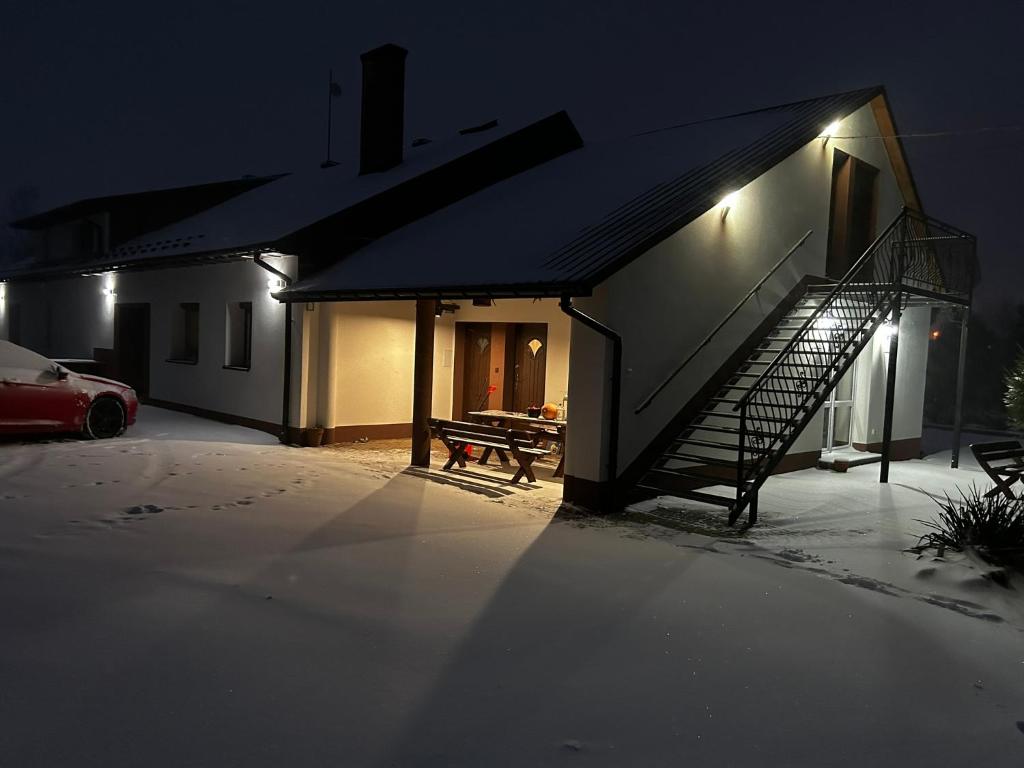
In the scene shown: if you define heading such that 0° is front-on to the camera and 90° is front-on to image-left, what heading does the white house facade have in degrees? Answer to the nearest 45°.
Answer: approximately 45°

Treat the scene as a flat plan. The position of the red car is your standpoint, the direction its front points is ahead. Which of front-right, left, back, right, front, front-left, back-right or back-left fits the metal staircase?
front-right

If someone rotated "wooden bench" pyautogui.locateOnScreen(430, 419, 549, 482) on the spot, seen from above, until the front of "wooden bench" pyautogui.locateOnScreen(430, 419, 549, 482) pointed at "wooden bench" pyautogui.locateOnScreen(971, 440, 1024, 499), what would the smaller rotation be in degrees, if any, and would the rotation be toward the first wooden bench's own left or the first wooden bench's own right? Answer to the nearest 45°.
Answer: approximately 45° to the first wooden bench's own right

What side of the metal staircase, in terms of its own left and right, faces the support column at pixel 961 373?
back

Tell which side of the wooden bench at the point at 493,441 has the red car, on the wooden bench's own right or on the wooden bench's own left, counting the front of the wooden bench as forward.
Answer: on the wooden bench's own left

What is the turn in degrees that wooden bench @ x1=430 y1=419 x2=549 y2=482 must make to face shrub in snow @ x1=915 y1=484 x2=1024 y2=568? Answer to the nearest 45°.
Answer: approximately 90° to its right

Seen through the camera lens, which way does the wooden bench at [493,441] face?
facing away from the viewer and to the right of the viewer

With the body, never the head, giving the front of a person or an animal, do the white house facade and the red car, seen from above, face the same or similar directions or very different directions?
very different directions

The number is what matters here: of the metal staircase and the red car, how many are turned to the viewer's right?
1

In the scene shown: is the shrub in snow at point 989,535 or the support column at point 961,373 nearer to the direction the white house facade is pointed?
the shrub in snow

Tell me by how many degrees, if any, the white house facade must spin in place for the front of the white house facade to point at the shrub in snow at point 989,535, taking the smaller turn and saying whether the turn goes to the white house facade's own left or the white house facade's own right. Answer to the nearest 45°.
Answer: approximately 90° to the white house facade's own left

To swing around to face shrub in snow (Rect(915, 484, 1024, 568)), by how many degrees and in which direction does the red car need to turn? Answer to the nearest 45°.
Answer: approximately 45° to its right

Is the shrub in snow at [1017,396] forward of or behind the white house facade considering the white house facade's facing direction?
behind

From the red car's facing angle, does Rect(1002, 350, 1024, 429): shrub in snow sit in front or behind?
in front

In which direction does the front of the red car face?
to the viewer's right
